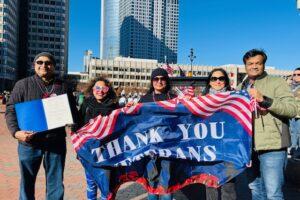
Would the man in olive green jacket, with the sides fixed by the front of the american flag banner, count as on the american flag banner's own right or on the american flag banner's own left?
on the american flag banner's own left

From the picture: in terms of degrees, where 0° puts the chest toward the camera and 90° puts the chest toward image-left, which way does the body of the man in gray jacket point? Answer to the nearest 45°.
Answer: approximately 0°

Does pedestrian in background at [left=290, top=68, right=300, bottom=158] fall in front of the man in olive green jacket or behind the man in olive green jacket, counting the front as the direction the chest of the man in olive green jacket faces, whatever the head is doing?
behind

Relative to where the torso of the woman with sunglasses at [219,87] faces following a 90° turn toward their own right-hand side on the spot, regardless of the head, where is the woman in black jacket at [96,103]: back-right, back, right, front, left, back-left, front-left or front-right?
front

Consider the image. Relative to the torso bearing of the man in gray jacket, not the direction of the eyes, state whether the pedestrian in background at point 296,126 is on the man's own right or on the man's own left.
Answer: on the man's own left

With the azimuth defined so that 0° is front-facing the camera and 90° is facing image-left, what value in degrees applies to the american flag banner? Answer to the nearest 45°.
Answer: approximately 0°

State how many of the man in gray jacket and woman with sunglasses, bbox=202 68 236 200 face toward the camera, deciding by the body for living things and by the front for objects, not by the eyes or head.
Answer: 2

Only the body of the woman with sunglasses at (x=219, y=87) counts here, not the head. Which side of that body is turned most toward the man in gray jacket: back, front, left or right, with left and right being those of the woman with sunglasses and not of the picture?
right

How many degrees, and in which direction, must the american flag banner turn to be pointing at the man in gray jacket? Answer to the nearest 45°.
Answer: approximately 90° to its right

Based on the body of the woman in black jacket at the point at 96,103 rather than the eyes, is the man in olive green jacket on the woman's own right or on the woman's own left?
on the woman's own left

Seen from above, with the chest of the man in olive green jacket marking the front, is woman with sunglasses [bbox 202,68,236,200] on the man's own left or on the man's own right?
on the man's own right
